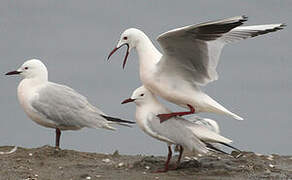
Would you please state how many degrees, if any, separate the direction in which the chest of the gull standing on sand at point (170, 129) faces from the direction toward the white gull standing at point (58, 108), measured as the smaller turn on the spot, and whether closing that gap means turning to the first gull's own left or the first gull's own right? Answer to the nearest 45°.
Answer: approximately 45° to the first gull's own right

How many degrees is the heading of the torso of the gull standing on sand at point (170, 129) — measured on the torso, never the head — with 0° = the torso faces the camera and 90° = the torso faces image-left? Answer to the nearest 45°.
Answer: approximately 90°

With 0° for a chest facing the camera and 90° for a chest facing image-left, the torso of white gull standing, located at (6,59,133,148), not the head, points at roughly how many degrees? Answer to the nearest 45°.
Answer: approximately 90°

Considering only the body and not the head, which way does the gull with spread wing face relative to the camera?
to the viewer's left

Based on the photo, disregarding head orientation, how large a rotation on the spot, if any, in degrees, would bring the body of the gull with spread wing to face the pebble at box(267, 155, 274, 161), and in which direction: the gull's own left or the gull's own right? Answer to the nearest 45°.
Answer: approximately 135° to the gull's own right

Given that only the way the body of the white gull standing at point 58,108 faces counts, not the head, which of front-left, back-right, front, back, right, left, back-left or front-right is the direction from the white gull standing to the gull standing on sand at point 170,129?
back-left
